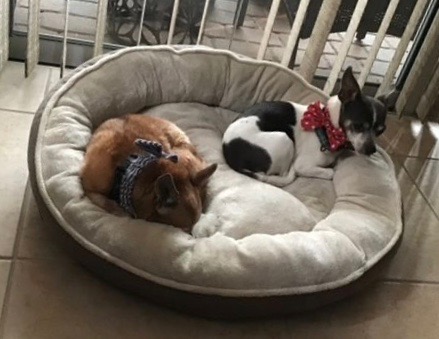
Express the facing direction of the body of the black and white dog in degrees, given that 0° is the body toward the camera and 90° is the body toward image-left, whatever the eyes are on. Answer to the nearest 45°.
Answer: approximately 270°

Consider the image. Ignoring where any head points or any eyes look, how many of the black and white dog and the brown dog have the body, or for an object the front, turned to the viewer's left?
0

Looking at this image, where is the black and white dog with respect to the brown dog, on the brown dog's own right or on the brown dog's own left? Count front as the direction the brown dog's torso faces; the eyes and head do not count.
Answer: on the brown dog's own left

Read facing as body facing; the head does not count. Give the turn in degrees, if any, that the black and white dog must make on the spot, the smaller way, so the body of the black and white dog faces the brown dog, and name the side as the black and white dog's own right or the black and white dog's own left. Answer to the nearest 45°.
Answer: approximately 135° to the black and white dog's own right
